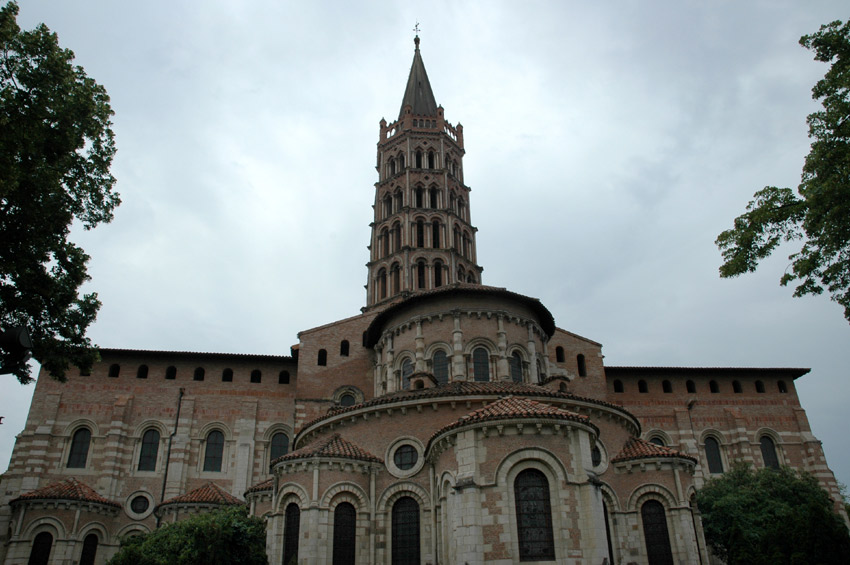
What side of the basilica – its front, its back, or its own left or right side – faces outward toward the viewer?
back

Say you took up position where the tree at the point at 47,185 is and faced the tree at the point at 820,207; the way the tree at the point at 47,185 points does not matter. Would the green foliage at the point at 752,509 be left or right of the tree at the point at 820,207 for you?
left

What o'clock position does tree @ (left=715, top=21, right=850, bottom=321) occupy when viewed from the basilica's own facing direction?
The tree is roughly at 5 o'clock from the basilica.

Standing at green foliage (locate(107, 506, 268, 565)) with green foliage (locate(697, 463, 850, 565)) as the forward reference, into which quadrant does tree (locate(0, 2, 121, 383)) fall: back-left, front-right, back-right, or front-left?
back-right

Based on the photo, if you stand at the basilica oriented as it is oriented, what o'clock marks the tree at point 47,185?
The tree is roughly at 7 o'clock from the basilica.

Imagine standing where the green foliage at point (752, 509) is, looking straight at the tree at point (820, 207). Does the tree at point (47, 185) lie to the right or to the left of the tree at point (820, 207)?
right
